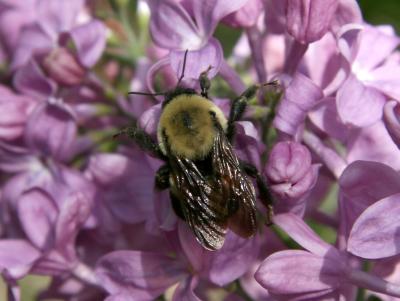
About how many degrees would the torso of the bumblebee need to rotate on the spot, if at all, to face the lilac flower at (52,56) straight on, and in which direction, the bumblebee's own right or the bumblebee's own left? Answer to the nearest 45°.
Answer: approximately 45° to the bumblebee's own left

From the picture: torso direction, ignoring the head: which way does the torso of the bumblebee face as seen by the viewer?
away from the camera

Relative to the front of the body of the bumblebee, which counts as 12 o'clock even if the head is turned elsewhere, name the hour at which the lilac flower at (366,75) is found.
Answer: The lilac flower is roughly at 2 o'clock from the bumblebee.
